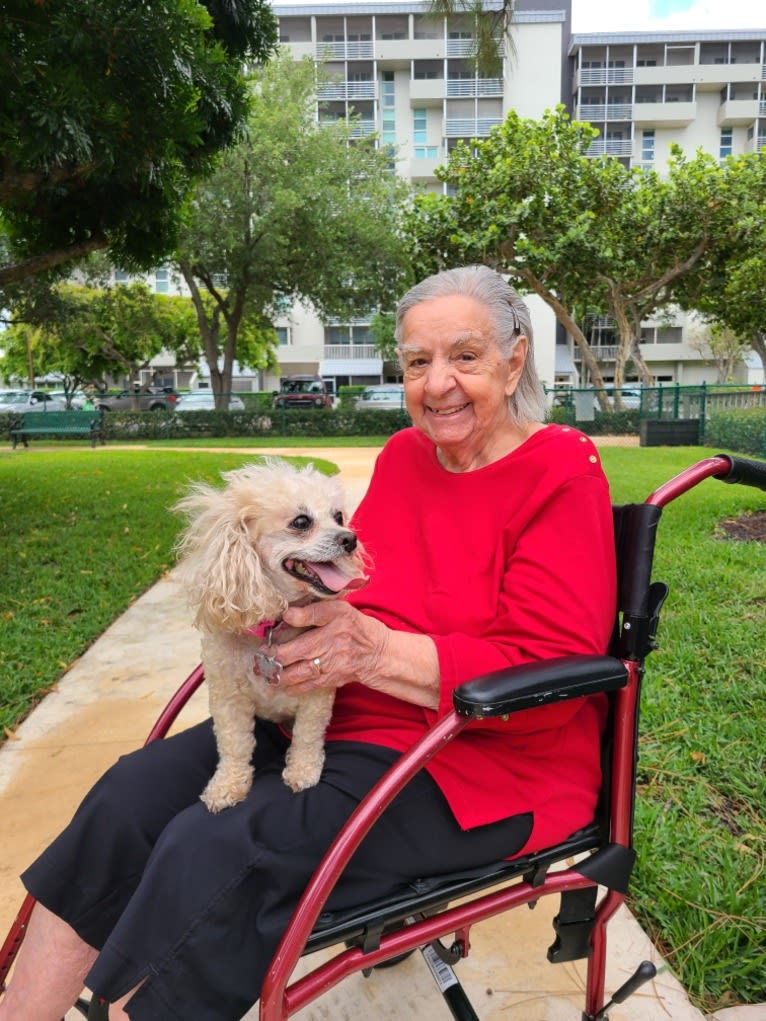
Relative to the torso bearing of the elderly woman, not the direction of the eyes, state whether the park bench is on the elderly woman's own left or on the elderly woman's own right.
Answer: on the elderly woman's own right

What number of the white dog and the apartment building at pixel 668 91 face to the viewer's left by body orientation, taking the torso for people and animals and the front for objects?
0

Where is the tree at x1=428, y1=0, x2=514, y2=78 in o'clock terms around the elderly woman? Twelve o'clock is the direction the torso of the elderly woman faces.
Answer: The tree is roughly at 5 o'clock from the elderly woman.

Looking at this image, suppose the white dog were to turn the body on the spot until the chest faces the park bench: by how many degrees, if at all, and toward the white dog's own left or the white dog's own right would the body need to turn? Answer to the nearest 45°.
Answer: approximately 135° to the white dog's own left

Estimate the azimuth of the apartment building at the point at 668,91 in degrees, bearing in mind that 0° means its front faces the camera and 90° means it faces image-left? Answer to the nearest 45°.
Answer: approximately 0°

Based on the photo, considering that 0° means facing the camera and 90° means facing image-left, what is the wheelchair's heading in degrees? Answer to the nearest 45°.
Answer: approximately 45°

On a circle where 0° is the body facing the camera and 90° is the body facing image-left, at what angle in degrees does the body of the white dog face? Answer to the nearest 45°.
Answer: approximately 315°

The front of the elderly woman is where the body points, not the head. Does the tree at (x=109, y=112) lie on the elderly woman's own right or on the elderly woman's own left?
on the elderly woman's own right

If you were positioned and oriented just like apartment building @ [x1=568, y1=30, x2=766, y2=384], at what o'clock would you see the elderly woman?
The elderly woman is roughly at 12 o'clock from the apartment building.

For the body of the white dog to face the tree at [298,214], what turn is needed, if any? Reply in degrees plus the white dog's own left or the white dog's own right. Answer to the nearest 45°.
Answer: approximately 135° to the white dog's own left
